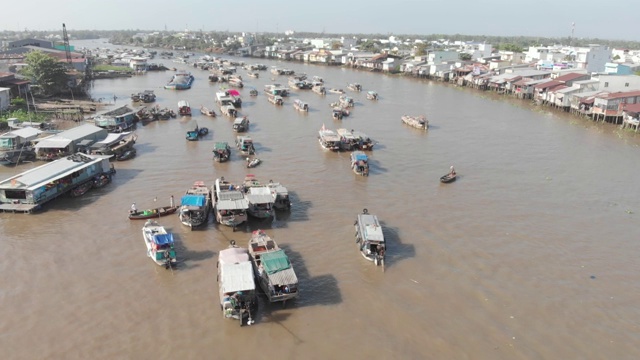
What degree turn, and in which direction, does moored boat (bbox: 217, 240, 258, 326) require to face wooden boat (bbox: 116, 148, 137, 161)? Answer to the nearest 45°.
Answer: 0° — it already faces it

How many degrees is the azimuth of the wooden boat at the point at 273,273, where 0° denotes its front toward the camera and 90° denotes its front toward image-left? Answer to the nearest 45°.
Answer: approximately 180°

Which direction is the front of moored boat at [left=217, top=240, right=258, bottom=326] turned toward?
away from the camera

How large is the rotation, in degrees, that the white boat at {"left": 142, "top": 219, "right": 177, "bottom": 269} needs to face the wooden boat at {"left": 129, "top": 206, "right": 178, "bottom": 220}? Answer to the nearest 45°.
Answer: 0° — it already faces it

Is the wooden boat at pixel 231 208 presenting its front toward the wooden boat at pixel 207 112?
yes

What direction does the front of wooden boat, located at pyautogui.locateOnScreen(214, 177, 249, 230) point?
away from the camera

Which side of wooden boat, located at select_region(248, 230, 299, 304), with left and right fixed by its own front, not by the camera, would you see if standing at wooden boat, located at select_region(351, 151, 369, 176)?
front

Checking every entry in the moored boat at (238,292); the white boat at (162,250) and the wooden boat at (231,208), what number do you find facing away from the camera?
3

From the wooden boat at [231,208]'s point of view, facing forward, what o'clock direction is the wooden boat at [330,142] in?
the wooden boat at [330,142] is roughly at 1 o'clock from the wooden boat at [231,208].

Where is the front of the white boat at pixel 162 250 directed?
away from the camera

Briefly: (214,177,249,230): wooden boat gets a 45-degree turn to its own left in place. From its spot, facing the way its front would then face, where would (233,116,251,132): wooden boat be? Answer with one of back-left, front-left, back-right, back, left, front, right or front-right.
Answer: front-right

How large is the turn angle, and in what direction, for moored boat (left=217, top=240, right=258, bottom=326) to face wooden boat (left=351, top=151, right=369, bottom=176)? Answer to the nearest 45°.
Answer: approximately 45° to its right
